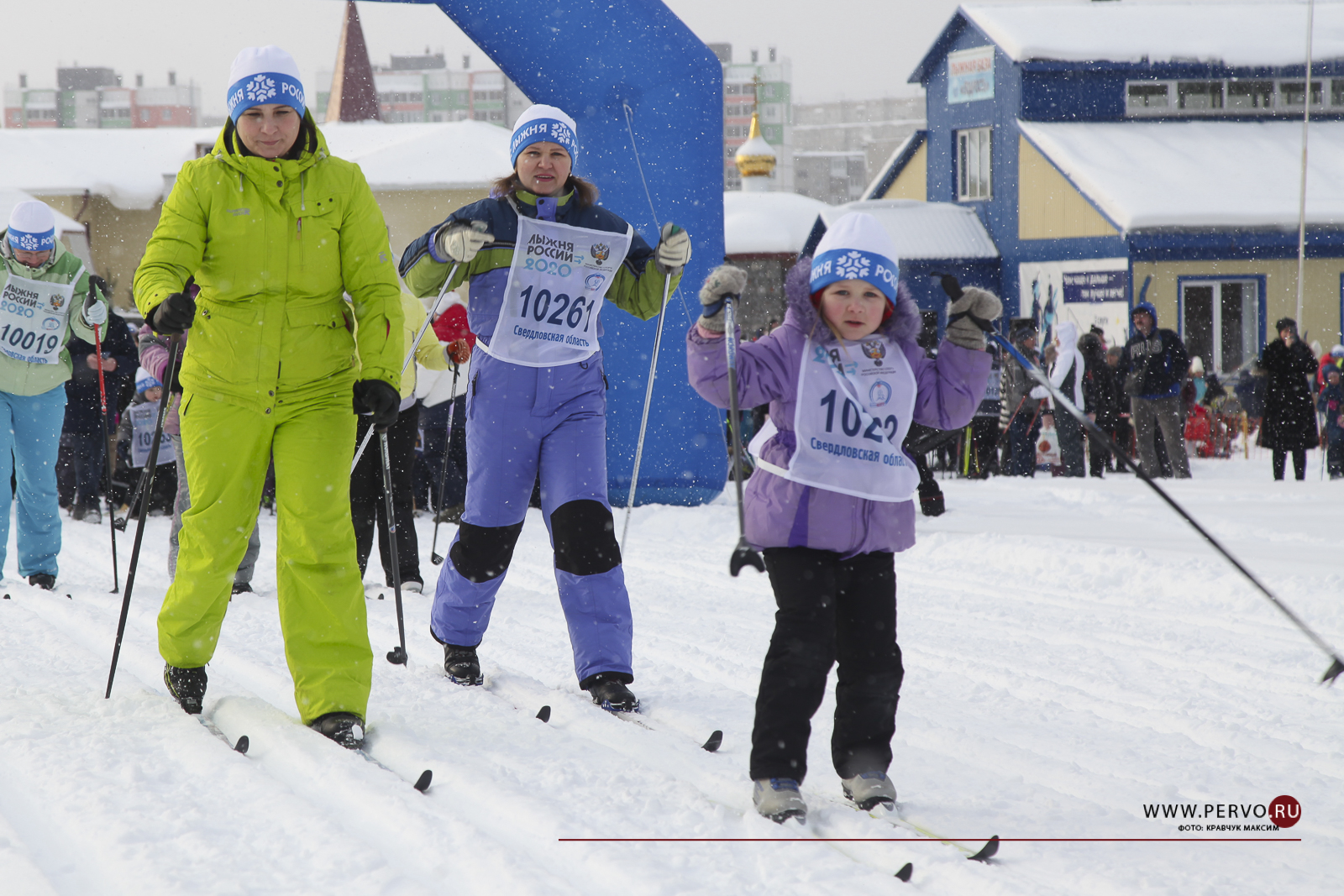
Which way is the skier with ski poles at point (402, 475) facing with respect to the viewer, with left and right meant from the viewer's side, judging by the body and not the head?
facing the viewer and to the right of the viewer

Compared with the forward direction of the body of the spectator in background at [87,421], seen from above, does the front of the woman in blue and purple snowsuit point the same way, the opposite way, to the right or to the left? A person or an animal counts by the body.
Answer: the same way

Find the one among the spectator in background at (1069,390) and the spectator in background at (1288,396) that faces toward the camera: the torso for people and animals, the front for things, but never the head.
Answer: the spectator in background at (1288,396)

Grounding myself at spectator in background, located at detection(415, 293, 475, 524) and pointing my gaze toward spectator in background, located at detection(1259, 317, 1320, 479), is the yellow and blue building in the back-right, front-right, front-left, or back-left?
front-left

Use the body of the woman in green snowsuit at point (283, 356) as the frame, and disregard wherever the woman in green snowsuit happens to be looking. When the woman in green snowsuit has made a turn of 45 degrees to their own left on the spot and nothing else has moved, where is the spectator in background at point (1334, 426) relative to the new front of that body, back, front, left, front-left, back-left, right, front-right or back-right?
left

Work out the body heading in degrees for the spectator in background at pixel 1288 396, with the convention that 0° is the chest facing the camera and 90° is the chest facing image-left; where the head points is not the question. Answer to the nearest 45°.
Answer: approximately 0°

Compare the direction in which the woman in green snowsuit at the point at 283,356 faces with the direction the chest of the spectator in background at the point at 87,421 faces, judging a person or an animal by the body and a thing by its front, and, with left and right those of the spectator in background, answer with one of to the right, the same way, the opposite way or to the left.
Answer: the same way

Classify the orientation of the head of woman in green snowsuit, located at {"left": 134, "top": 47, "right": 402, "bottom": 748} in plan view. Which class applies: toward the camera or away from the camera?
toward the camera

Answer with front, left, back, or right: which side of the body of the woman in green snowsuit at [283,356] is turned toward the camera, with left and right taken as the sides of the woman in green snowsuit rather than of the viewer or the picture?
front

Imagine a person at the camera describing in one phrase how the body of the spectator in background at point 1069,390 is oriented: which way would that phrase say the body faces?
to the viewer's left

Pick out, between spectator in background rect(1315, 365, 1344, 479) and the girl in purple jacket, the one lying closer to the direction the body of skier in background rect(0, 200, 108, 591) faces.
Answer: the girl in purple jacket

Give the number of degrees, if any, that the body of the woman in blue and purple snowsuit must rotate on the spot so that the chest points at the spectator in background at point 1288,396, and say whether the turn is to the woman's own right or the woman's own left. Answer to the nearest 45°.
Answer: approximately 135° to the woman's own left

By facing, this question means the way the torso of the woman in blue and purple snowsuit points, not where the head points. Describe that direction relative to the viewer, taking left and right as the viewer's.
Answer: facing the viewer

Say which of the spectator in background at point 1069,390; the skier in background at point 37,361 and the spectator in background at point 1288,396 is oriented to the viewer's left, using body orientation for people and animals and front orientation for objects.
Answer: the spectator in background at point 1069,390

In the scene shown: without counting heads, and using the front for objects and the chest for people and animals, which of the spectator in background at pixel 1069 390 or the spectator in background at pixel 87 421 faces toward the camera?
the spectator in background at pixel 87 421

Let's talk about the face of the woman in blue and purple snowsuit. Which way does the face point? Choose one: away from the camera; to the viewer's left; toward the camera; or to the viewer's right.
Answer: toward the camera
